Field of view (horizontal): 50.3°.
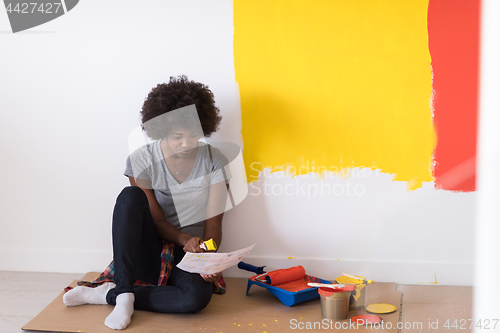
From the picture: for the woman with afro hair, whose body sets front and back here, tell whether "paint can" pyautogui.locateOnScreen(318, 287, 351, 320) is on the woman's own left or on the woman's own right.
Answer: on the woman's own left

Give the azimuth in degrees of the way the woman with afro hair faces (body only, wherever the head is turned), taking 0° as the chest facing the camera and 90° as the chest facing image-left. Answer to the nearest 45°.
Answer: approximately 0°

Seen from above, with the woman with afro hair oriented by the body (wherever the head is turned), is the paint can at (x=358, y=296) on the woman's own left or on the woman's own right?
on the woman's own left
